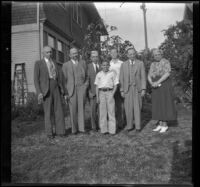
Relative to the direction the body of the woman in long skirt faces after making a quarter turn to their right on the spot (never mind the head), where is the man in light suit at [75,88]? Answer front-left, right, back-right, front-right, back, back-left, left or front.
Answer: front-left

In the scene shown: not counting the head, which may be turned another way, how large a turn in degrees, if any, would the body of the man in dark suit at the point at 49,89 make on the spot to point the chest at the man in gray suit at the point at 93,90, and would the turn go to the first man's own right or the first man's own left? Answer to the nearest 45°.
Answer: approximately 90° to the first man's own left

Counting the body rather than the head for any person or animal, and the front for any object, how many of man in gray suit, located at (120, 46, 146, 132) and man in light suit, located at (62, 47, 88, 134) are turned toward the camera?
2

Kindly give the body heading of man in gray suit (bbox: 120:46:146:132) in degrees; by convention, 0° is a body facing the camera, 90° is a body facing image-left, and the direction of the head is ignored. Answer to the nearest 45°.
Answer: approximately 0°

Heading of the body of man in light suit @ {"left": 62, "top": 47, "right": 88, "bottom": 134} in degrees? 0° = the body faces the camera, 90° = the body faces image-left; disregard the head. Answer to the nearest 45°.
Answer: approximately 0°

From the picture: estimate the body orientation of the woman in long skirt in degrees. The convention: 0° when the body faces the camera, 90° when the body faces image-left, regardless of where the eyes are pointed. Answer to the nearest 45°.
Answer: approximately 45°

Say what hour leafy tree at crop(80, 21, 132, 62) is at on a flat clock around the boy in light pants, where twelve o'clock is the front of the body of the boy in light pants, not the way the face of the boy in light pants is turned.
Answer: The leafy tree is roughly at 6 o'clock from the boy in light pants.

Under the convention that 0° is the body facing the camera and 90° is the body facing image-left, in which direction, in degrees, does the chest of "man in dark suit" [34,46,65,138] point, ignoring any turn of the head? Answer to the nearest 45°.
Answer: approximately 315°
